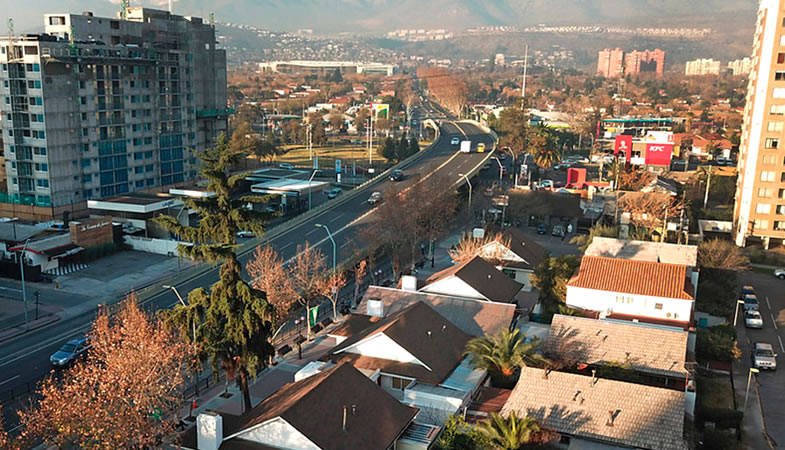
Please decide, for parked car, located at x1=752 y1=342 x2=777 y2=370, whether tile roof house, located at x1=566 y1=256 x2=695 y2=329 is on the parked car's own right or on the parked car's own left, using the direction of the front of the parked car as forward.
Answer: on the parked car's own right

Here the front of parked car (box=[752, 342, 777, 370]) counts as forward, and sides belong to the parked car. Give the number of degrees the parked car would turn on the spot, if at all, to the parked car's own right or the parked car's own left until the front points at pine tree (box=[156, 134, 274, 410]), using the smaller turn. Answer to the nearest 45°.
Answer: approximately 45° to the parked car's own right

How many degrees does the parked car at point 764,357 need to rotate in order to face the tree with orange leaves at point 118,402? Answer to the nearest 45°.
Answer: approximately 45° to its right

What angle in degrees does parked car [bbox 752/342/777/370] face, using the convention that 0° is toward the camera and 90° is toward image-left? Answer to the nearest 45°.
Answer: approximately 0°

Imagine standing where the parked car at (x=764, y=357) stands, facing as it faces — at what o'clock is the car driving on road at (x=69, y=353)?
the car driving on road at (x=69, y=353) is roughly at 2 o'clock from the parked car at (x=764, y=357).

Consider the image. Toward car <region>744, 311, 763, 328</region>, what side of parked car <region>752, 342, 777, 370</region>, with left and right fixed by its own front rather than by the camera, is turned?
back

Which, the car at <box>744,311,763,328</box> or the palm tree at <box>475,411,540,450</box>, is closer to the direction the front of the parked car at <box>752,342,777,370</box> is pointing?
the palm tree
